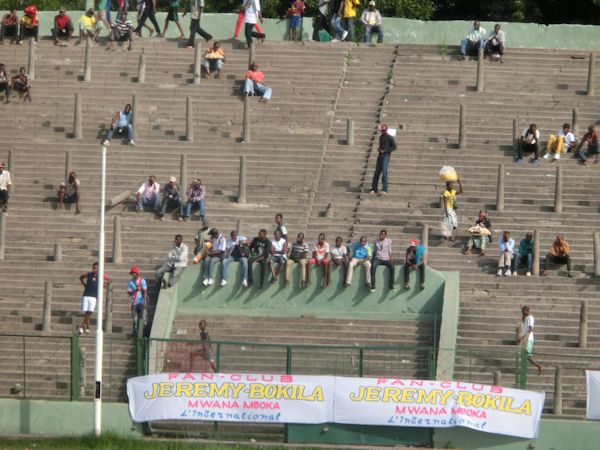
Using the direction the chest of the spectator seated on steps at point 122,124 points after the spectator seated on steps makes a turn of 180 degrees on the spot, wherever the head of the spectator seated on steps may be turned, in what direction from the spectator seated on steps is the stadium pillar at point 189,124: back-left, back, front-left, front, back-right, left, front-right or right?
right

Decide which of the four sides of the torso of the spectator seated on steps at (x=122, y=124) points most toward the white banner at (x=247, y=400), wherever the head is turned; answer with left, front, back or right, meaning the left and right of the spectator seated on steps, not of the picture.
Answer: front

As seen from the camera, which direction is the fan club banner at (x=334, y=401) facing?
toward the camera

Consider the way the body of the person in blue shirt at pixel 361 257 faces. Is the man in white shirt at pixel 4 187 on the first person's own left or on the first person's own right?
on the first person's own right

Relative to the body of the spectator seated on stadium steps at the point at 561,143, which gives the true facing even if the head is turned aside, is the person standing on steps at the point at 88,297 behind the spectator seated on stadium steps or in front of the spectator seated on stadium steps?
in front

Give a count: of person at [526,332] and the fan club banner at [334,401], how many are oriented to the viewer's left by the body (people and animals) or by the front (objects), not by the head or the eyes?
1

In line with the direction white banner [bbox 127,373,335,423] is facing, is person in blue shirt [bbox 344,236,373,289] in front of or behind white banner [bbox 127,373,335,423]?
behind

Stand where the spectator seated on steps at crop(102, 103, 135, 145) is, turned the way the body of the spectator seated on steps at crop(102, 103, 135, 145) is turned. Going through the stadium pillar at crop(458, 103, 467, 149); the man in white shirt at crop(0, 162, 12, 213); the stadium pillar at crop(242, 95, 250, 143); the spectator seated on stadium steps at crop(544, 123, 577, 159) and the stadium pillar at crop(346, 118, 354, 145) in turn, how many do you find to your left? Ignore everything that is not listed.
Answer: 4

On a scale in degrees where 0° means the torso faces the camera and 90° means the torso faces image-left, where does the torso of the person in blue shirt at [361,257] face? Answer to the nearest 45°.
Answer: approximately 0°

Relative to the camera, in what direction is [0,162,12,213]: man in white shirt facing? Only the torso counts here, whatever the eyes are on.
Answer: toward the camera

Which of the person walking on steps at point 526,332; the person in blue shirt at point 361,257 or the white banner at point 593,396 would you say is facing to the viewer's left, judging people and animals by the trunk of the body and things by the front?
the person walking on steps

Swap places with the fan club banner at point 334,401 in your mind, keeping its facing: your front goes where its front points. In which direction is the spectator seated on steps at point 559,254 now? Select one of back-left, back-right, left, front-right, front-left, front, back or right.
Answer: back-left

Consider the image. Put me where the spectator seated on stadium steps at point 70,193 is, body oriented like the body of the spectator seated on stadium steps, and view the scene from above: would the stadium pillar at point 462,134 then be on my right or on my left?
on my left
